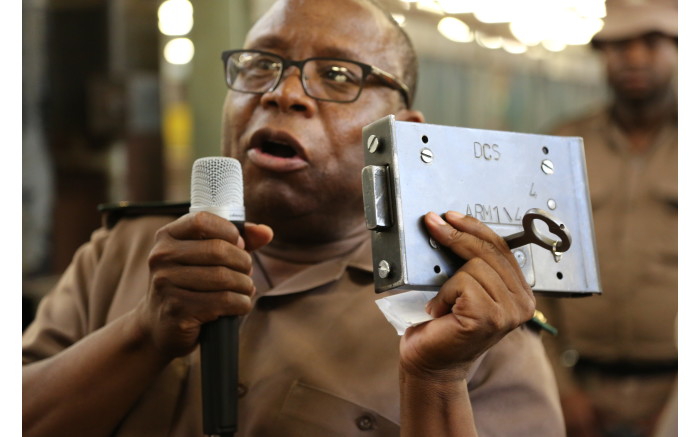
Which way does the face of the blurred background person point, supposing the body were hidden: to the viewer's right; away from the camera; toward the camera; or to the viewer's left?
toward the camera

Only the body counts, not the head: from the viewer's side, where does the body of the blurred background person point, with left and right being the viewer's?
facing the viewer
